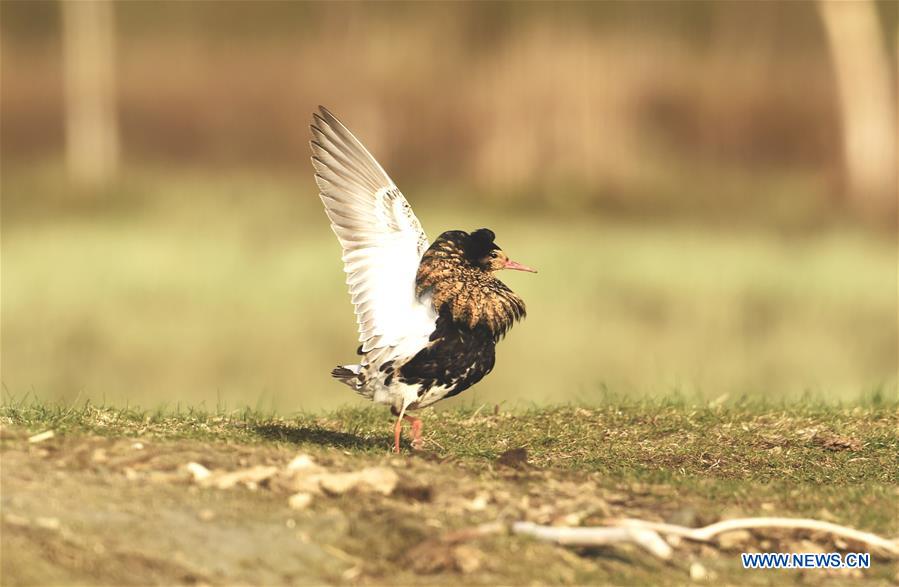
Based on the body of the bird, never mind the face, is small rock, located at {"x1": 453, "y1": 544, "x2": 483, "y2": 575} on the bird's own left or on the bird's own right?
on the bird's own right

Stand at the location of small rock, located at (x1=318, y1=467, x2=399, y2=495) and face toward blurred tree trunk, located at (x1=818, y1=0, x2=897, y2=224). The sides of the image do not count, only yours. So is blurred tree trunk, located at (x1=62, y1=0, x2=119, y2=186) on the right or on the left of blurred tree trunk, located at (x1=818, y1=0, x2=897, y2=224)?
left

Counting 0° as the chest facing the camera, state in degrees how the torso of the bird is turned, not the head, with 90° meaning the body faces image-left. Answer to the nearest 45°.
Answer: approximately 270°

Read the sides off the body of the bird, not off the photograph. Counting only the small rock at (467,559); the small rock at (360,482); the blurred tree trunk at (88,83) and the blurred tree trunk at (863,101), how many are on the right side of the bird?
2

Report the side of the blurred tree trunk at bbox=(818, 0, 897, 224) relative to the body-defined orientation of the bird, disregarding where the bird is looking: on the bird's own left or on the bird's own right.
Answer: on the bird's own left

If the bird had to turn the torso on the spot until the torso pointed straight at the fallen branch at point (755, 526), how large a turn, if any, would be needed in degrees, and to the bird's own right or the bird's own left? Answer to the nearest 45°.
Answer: approximately 45° to the bird's own right

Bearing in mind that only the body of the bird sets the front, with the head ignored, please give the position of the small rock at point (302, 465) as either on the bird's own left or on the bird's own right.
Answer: on the bird's own right

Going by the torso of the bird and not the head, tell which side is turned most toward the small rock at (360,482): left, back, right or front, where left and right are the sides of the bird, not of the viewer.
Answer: right

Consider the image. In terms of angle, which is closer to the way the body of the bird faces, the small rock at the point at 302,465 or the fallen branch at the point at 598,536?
the fallen branch

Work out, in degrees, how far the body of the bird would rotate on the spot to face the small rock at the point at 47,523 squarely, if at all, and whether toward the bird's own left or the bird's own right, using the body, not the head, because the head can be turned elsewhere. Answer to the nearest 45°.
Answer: approximately 135° to the bird's own right

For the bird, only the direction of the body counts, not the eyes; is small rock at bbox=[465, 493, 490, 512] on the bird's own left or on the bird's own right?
on the bird's own right

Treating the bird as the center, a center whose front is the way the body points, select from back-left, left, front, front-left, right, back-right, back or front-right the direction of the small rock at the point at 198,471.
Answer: back-right

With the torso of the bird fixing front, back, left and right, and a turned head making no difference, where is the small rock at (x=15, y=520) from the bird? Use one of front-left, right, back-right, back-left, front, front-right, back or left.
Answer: back-right

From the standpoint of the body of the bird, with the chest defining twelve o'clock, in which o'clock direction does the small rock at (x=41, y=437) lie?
The small rock is roughly at 5 o'clock from the bird.
